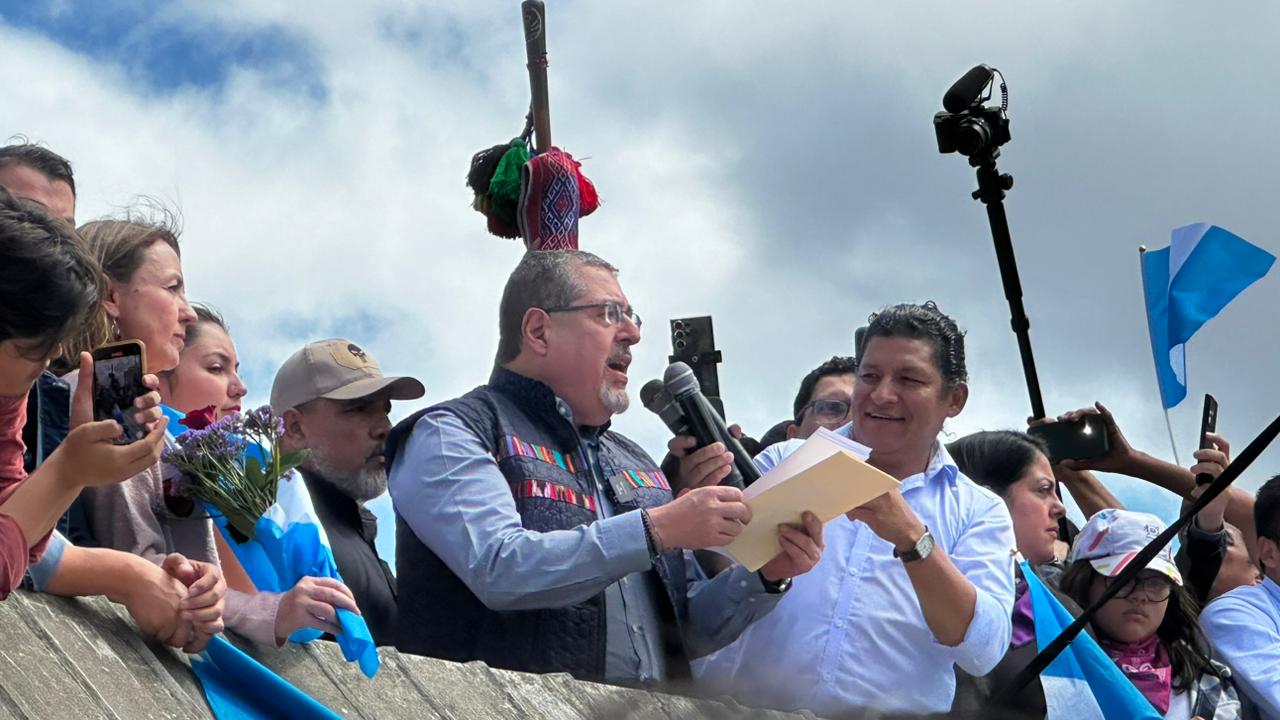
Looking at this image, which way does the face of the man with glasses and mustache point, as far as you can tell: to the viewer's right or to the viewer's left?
to the viewer's right

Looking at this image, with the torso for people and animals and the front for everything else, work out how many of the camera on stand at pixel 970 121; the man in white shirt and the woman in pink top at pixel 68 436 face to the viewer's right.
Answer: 1

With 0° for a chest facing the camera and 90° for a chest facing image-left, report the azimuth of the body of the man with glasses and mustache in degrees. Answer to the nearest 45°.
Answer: approximately 315°

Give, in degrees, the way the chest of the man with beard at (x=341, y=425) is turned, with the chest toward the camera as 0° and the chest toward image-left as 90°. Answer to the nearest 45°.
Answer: approximately 315°

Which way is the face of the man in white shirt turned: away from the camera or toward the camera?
toward the camera

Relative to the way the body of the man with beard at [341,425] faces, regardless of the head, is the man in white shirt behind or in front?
in front

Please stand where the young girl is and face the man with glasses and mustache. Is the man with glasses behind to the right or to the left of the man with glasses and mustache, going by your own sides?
right

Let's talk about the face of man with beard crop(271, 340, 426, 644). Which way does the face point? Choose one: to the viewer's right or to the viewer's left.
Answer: to the viewer's right

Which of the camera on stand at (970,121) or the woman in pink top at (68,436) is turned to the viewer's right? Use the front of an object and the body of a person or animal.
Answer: the woman in pink top

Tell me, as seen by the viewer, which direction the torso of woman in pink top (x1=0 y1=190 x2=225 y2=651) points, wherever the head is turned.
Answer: to the viewer's right

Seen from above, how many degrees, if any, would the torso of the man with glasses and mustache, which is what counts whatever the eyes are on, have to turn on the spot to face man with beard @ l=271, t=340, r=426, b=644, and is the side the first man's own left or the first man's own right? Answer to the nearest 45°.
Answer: approximately 180°

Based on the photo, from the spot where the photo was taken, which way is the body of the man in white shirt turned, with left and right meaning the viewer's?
facing the viewer and to the left of the viewer

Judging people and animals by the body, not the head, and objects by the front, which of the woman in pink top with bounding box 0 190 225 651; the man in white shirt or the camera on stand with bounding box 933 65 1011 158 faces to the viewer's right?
the woman in pink top

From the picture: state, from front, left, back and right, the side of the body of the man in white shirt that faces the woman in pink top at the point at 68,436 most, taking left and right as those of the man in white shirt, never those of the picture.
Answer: front

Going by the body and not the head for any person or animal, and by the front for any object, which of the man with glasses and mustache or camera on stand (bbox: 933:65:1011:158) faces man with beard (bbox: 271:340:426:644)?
the camera on stand
